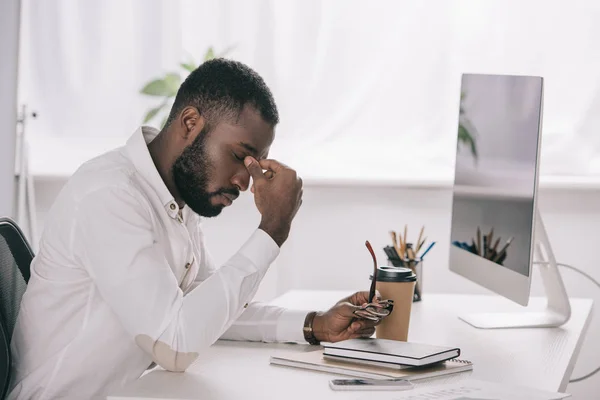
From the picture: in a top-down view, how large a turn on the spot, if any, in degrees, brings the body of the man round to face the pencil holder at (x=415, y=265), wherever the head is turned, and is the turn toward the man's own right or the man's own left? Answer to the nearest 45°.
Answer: approximately 45° to the man's own left

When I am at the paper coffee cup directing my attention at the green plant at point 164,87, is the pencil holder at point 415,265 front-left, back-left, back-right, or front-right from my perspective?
front-right

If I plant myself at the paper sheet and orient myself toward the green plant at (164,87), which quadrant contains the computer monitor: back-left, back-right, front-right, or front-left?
front-right

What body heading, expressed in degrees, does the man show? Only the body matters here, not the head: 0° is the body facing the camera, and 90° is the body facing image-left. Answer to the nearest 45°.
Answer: approximately 270°

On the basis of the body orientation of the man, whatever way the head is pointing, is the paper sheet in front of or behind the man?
in front

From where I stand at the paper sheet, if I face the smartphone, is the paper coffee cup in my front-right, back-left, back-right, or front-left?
front-right

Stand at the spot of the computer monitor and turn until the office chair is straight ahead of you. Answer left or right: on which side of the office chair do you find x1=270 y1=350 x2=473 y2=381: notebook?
left

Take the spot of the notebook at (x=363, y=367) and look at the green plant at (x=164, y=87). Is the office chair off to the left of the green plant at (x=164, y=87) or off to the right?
left

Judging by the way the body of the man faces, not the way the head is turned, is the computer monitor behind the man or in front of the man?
in front

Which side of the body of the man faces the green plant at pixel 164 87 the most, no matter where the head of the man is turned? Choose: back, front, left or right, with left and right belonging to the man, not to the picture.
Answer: left
